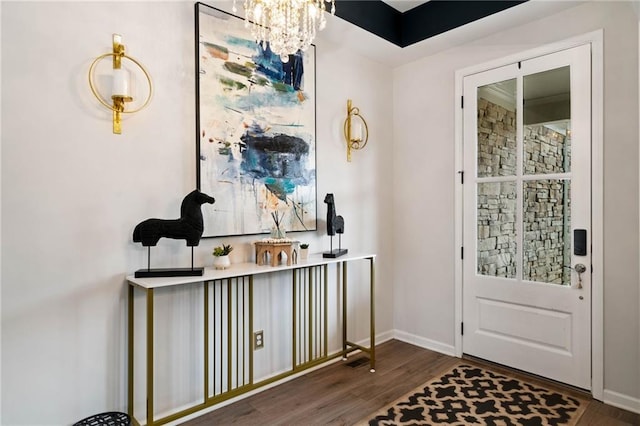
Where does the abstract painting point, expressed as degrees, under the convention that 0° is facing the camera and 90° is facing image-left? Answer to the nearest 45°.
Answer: approximately 315°

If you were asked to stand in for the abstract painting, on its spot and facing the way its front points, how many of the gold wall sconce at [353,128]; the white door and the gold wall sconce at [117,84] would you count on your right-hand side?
1

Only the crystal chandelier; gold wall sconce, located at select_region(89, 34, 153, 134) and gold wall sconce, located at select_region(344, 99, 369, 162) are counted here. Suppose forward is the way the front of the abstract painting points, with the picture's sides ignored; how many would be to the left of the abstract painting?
1

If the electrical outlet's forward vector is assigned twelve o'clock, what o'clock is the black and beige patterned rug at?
The black and beige patterned rug is roughly at 11 o'clock from the electrical outlet.

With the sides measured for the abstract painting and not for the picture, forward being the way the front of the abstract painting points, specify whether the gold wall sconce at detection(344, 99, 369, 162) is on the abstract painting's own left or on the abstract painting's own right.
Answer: on the abstract painting's own left

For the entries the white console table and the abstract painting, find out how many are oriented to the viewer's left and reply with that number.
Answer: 0

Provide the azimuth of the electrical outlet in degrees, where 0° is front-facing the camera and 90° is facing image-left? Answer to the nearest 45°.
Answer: approximately 315°

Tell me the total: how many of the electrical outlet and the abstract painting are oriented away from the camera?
0
